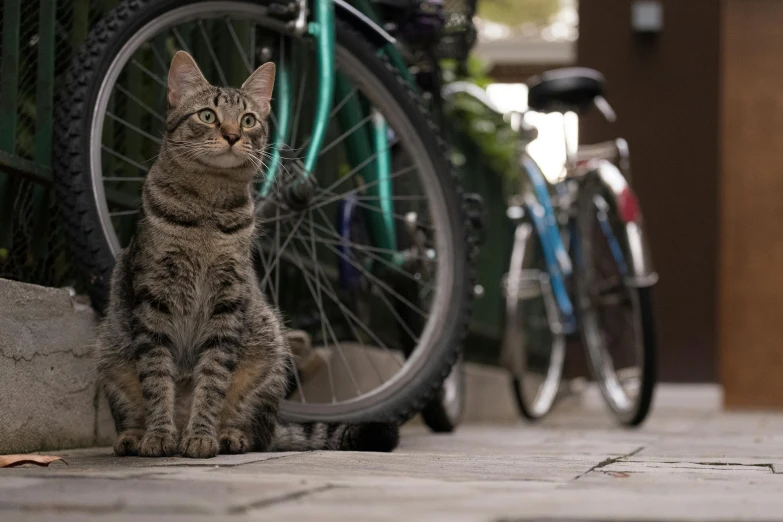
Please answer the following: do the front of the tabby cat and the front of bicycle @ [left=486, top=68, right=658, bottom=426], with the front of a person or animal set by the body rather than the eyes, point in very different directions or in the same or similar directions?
very different directions

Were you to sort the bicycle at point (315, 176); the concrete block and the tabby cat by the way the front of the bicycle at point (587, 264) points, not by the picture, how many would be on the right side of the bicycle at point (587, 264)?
0

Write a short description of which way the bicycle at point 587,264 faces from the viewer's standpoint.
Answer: facing away from the viewer and to the left of the viewer

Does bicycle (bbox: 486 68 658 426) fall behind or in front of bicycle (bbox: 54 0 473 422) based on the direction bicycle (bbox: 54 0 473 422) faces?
behind

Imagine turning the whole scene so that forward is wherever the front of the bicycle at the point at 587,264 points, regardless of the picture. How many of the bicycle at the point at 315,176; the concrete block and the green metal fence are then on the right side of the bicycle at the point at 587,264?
0

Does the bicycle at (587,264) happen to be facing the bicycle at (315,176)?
no

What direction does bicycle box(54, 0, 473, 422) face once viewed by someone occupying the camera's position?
facing the viewer and to the left of the viewer

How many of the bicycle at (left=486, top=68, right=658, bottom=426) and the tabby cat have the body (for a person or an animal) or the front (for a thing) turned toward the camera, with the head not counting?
1

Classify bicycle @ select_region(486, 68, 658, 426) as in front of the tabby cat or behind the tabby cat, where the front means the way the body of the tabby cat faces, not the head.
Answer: behind

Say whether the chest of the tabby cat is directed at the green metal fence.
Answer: no

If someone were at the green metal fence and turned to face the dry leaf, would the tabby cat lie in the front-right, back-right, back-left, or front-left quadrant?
front-left

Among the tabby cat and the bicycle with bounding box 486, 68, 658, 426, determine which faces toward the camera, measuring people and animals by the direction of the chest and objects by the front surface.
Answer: the tabby cat

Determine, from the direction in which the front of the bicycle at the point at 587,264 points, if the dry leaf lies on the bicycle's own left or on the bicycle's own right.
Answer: on the bicycle's own left

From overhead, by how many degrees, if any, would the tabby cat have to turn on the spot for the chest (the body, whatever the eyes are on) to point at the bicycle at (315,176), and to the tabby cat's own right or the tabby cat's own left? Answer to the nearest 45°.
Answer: approximately 135° to the tabby cat's own left

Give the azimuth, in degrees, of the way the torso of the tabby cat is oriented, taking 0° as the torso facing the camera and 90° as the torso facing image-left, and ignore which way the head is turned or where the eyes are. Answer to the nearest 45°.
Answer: approximately 0°

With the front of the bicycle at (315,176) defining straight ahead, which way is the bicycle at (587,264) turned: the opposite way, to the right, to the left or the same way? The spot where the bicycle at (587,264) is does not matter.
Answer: to the right

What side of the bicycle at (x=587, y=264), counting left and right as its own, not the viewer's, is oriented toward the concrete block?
left
